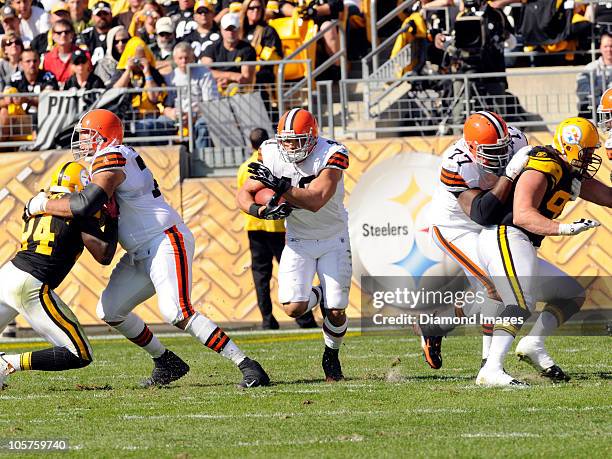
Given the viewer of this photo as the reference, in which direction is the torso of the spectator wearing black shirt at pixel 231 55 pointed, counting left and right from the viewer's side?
facing the viewer

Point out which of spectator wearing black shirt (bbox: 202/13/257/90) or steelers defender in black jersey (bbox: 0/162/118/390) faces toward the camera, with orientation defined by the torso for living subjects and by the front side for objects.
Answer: the spectator wearing black shirt

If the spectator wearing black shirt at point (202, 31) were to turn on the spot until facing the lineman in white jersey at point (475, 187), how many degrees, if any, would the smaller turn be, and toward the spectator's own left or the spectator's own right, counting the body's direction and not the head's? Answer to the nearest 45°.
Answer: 0° — they already face them

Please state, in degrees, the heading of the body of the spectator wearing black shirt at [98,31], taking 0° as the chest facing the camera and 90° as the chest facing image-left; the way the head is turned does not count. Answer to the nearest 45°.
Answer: approximately 0°

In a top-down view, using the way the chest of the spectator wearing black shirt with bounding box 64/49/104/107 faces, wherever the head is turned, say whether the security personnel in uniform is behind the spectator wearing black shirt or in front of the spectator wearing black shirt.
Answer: in front

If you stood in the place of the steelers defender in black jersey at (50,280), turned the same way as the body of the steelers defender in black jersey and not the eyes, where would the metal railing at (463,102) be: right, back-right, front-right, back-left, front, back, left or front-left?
front

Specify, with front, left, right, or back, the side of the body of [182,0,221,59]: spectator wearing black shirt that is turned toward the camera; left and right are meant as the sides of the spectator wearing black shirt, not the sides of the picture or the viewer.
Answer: front

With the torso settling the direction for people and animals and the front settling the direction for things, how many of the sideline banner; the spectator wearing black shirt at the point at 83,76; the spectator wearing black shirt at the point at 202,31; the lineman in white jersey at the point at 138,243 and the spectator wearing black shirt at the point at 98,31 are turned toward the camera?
4

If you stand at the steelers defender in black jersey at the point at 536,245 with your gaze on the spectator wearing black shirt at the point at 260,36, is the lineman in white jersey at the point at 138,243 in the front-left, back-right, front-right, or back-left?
front-left

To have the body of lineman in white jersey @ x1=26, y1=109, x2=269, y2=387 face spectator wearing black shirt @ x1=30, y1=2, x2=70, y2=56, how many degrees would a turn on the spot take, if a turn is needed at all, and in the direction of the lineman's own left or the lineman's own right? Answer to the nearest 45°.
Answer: approximately 90° to the lineman's own right

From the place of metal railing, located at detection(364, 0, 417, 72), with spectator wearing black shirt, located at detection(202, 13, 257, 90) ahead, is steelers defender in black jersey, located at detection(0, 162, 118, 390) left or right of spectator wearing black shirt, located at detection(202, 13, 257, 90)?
left

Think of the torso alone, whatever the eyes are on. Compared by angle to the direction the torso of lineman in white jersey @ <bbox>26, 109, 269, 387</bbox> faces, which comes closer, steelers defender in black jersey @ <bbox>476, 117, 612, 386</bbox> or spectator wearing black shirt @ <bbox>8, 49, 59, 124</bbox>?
the spectator wearing black shirt

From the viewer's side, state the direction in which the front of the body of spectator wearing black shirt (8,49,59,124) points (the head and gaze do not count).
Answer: toward the camera

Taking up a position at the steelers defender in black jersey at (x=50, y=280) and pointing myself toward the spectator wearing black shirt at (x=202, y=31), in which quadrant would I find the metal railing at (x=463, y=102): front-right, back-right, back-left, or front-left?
front-right

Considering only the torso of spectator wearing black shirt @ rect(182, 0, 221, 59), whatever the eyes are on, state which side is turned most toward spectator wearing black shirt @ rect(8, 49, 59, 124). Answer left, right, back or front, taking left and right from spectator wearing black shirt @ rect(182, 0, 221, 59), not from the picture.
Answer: right

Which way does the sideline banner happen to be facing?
toward the camera

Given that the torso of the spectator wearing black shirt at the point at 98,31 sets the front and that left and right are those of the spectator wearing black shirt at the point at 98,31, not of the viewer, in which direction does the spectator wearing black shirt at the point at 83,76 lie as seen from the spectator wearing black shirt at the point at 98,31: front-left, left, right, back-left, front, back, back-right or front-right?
front

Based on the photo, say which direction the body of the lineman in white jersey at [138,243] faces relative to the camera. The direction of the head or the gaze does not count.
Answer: to the viewer's left
